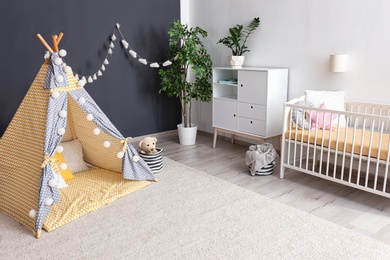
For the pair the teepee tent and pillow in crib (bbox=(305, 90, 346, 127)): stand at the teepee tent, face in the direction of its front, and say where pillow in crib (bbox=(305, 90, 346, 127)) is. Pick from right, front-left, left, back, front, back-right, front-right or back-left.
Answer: front-left

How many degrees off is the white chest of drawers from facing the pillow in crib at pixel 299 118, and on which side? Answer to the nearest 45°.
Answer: approximately 90° to its left

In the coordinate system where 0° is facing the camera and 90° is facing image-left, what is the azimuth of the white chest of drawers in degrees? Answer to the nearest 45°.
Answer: approximately 45°

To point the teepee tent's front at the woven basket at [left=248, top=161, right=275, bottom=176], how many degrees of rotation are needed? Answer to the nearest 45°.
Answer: approximately 45° to its left

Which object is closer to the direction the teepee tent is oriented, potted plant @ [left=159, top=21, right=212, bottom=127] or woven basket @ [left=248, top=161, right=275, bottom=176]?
the woven basket

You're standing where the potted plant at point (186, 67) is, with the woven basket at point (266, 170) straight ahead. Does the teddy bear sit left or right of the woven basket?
right

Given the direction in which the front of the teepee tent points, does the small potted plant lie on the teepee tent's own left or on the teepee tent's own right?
on the teepee tent's own left

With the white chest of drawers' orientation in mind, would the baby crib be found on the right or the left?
on its left
